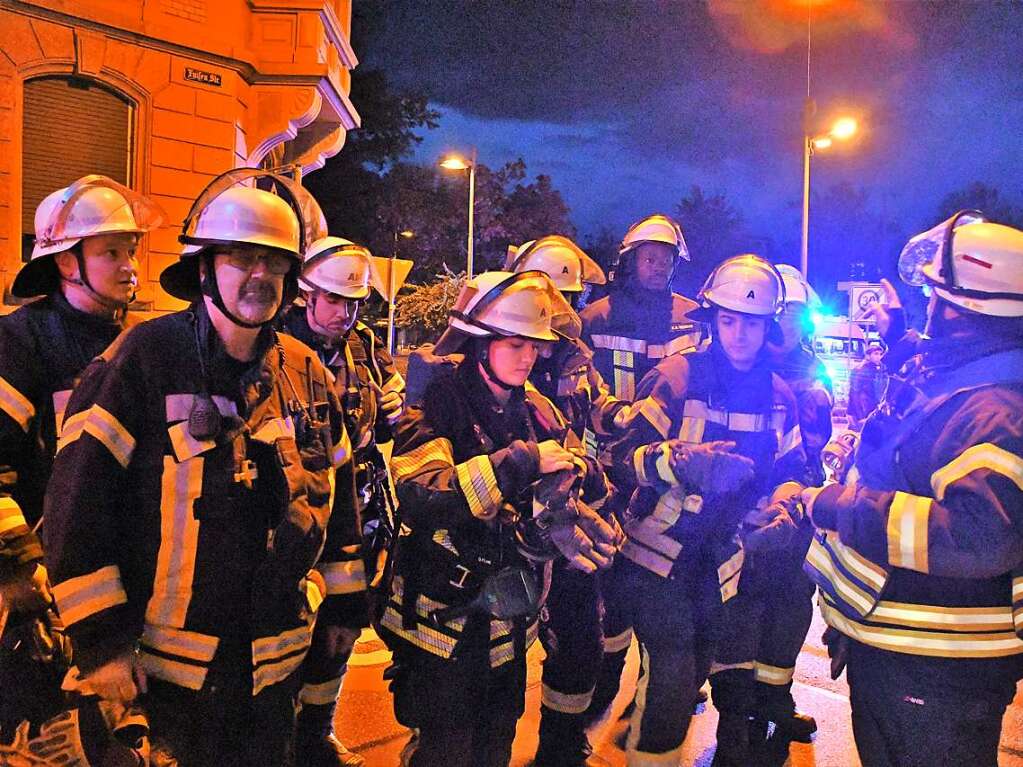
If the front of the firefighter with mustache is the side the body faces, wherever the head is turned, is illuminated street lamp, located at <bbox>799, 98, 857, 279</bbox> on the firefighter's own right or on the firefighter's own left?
on the firefighter's own left

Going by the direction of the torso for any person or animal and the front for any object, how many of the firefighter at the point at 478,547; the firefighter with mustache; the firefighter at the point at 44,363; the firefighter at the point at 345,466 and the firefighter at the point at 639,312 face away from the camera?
0

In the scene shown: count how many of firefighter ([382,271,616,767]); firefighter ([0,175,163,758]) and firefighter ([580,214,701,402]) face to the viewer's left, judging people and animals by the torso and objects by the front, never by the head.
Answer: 0

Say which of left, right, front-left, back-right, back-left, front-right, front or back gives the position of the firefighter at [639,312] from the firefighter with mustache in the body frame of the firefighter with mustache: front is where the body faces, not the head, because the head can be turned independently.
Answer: left

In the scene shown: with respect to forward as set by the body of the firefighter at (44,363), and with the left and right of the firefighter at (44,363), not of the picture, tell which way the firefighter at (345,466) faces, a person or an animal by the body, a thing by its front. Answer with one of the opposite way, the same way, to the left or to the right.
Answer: the same way

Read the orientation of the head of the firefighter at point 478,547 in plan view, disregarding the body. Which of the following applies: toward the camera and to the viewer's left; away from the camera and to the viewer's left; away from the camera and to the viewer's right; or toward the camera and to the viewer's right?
toward the camera and to the viewer's right

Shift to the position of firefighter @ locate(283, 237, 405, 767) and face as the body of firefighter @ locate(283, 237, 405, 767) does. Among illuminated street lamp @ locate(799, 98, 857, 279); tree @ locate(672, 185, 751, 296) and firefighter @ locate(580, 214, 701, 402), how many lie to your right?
0

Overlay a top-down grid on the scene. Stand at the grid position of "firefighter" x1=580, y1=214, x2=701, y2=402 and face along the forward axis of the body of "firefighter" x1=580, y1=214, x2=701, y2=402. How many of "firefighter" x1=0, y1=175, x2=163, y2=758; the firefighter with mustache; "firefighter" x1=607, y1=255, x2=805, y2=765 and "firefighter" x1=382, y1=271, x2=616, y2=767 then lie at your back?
0

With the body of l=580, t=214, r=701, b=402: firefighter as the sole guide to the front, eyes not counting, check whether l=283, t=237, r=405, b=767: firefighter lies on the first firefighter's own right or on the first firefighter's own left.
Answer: on the first firefighter's own right

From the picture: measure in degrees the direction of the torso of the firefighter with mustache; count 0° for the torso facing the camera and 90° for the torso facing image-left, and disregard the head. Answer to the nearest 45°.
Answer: approximately 315°

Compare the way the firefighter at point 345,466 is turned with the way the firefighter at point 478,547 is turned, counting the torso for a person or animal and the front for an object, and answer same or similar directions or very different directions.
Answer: same or similar directions

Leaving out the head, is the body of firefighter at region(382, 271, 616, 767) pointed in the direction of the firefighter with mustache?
no

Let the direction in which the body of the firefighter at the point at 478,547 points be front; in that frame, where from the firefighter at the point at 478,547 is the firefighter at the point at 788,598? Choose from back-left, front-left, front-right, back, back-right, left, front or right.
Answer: left

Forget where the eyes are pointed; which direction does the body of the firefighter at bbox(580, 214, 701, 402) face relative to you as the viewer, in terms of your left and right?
facing the viewer

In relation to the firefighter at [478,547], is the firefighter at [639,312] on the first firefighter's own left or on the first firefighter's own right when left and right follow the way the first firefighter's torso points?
on the first firefighter's own left

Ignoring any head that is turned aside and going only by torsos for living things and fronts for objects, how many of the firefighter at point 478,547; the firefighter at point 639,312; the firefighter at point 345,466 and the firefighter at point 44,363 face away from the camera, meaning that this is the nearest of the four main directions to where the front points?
0
